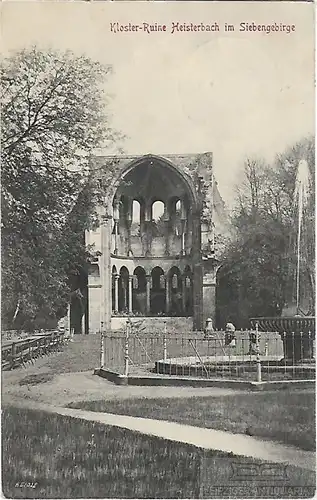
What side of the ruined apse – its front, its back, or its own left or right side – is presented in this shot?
front

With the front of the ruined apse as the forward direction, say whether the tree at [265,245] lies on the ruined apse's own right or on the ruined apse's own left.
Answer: on the ruined apse's own left
